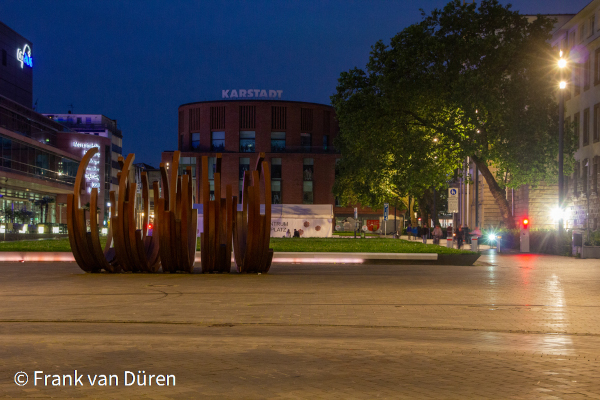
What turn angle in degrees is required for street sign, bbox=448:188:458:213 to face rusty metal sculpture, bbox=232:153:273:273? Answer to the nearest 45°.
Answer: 0° — it already faces it

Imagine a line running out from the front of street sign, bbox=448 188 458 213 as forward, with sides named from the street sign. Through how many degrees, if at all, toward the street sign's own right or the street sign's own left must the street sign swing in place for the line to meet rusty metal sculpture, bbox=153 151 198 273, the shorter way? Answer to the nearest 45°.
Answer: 0° — it already faces it

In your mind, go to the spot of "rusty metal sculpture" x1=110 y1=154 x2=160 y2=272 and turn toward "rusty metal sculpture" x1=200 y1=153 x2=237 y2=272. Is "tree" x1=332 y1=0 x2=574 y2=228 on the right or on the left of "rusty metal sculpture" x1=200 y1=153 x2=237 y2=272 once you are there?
left

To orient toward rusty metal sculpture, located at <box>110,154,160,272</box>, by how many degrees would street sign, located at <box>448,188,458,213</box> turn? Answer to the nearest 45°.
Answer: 0° — it already faces it

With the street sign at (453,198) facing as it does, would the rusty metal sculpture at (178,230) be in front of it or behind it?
in front

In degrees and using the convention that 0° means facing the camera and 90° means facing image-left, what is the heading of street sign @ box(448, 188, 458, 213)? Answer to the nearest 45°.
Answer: approximately 0°
